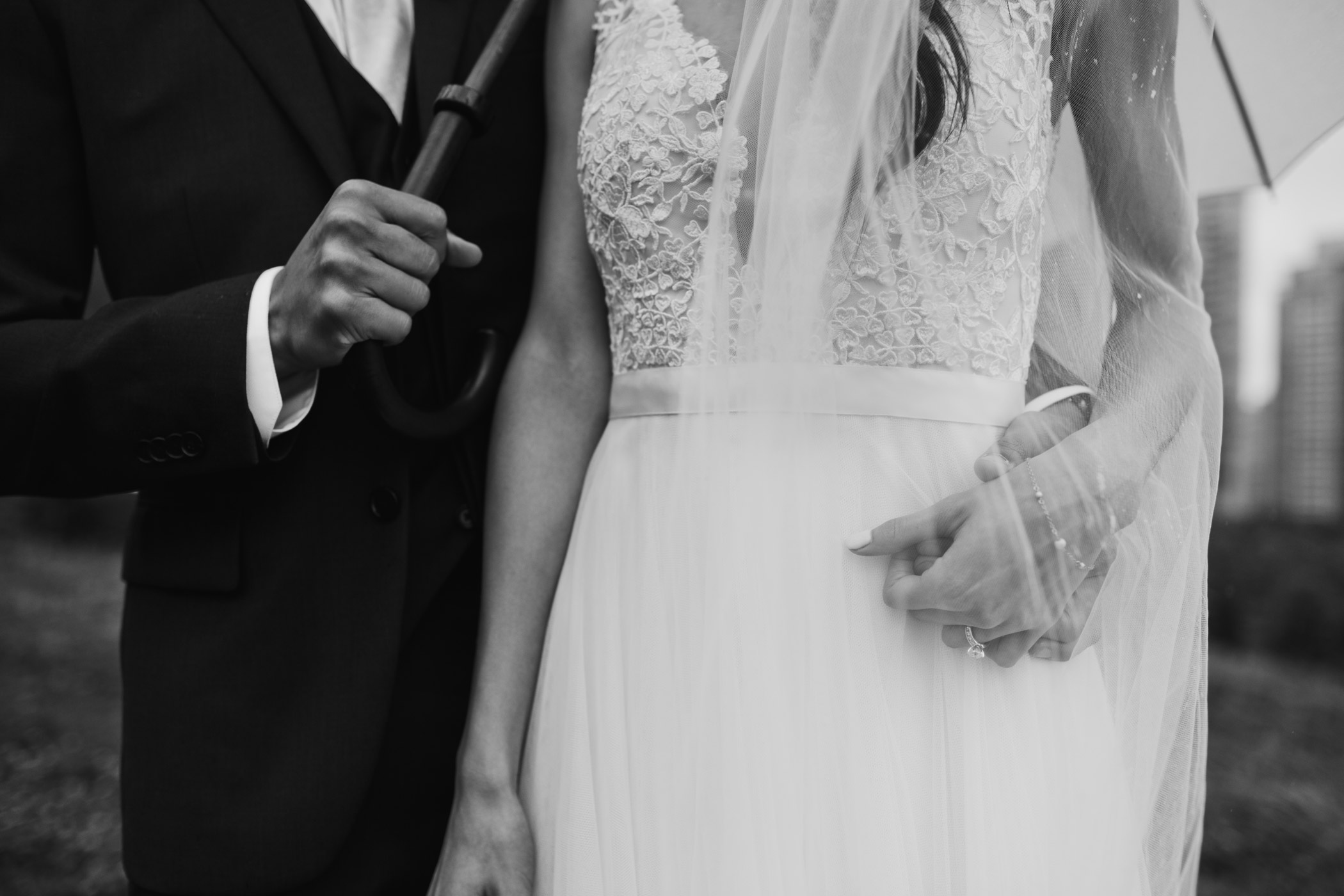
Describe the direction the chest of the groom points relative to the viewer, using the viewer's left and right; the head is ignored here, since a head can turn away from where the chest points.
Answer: facing the viewer and to the right of the viewer

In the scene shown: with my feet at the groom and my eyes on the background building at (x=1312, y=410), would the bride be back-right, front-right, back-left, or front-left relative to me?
front-right

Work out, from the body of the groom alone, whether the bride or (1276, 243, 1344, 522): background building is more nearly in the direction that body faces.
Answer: the bride

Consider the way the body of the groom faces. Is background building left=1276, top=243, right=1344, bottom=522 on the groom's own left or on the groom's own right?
on the groom's own left

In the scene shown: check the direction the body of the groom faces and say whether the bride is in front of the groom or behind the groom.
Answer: in front

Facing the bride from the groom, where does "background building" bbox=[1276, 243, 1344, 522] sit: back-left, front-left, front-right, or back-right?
front-left
